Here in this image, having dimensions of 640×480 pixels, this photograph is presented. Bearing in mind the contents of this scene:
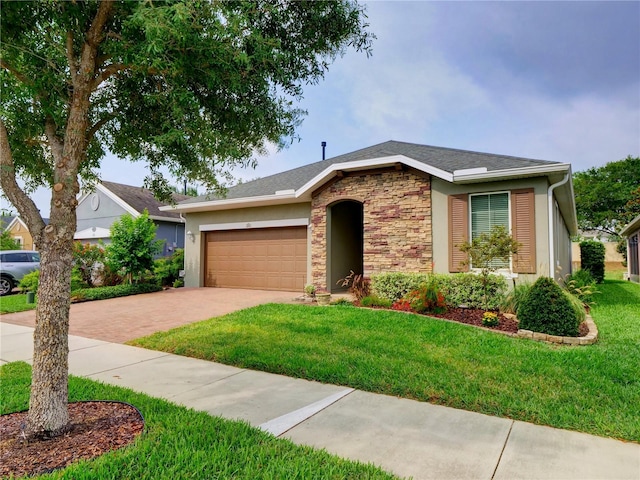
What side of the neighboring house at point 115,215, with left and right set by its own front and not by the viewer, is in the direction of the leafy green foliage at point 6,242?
right

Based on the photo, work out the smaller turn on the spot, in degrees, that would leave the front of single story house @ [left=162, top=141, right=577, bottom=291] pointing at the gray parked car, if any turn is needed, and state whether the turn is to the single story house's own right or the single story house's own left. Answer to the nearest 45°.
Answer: approximately 45° to the single story house's own right

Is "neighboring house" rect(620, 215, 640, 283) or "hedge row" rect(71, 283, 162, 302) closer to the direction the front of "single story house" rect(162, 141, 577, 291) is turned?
the hedge row

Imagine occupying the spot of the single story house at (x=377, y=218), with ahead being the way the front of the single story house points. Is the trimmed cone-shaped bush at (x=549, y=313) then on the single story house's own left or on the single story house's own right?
on the single story house's own left

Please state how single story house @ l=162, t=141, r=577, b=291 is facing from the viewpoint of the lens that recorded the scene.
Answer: facing the viewer and to the left of the viewer

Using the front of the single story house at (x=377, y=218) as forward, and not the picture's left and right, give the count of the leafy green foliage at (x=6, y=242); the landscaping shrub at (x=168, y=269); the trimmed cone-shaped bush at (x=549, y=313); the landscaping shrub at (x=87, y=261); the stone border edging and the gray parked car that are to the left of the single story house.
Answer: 2

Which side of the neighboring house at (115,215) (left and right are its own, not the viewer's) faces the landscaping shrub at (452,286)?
left

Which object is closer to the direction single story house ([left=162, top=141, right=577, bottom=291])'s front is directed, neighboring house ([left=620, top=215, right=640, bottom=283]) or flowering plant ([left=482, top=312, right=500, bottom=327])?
the flowering plant

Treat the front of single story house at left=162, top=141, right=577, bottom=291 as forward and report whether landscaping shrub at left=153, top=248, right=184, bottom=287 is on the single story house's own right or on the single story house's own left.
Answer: on the single story house's own right

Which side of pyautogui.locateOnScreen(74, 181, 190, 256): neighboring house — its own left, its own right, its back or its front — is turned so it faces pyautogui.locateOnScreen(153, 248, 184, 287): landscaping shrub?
left

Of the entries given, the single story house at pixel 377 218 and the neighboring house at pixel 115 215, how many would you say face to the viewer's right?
0
